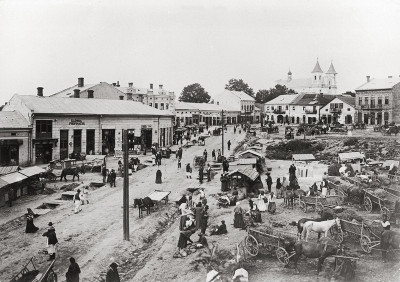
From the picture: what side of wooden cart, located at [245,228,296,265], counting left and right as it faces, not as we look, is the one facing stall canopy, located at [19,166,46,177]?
back

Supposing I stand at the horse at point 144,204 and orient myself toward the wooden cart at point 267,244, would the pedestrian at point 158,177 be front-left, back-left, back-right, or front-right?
back-left

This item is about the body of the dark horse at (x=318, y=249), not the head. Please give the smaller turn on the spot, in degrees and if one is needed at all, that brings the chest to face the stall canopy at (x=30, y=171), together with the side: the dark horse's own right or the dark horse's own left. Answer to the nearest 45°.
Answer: approximately 135° to the dark horse's own left

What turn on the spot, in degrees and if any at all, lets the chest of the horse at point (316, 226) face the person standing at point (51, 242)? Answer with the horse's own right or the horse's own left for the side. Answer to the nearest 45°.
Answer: approximately 180°

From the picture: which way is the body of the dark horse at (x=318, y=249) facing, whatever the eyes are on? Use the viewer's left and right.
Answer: facing to the right of the viewer

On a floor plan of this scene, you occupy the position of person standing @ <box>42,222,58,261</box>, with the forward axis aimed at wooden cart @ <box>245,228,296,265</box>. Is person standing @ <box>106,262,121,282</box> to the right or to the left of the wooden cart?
right

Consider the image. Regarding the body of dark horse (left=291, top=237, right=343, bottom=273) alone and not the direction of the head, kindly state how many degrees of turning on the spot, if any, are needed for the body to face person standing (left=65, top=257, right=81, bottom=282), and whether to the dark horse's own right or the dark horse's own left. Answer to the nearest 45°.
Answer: approximately 180°

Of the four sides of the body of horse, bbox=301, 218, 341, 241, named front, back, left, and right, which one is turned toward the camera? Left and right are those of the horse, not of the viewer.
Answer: right

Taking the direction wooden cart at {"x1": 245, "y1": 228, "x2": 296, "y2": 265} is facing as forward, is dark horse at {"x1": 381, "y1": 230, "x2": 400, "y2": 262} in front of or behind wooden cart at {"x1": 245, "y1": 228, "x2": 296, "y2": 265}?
in front

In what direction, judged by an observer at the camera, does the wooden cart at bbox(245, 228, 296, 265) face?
facing the viewer and to the right of the viewer

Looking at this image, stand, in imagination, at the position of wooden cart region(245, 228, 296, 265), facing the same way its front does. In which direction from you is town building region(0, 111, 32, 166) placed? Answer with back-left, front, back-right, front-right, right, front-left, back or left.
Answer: back

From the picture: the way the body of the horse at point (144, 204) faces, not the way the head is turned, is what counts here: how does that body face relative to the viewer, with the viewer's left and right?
facing the viewer and to the left of the viewer

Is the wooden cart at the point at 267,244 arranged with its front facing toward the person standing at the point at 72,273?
no
